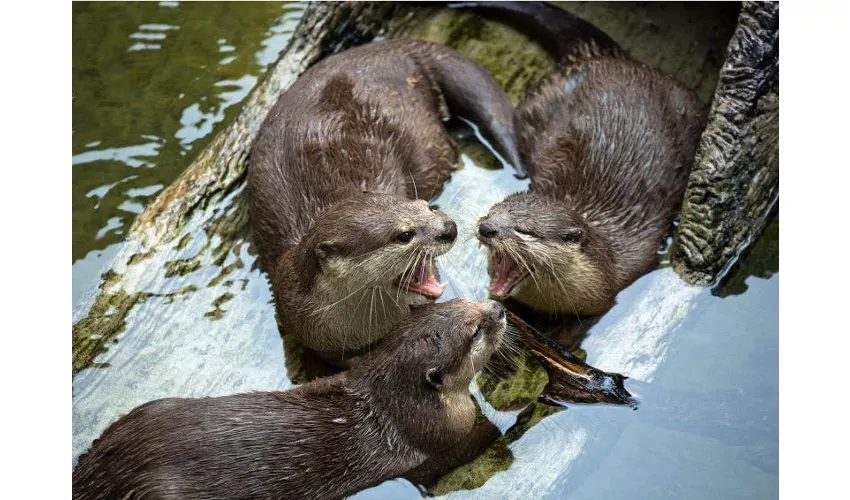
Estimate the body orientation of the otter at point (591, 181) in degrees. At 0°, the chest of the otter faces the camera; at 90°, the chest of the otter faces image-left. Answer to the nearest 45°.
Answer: approximately 45°

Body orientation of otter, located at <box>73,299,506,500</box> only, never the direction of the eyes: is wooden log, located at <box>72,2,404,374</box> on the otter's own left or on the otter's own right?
on the otter's own left

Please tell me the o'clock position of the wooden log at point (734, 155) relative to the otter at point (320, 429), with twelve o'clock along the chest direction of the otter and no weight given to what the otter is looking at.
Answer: The wooden log is roughly at 11 o'clock from the otter.

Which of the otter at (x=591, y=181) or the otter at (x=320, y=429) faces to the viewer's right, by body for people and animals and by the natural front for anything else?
the otter at (x=320, y=429)

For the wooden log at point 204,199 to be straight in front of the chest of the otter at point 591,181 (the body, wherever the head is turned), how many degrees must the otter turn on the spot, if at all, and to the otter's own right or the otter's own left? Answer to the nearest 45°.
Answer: approximately 45° to the otter's own right

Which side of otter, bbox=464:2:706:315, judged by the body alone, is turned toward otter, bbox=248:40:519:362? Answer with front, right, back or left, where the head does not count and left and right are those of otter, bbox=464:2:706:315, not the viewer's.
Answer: front

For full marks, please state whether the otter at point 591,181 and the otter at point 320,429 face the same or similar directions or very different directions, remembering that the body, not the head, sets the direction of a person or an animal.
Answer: very different directions

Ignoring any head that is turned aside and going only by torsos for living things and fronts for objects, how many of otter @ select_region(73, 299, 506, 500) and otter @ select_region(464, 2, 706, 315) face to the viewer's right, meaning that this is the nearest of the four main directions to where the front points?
1

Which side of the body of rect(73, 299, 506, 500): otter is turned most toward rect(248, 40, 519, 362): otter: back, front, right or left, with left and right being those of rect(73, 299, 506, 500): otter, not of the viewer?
left

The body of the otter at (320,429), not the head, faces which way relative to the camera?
to the viewer's right
